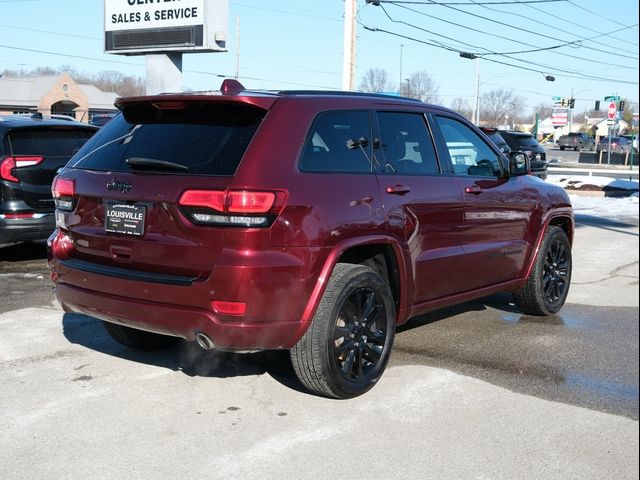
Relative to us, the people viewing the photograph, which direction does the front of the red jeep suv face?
facing away from the viewer and to the right of the viewer

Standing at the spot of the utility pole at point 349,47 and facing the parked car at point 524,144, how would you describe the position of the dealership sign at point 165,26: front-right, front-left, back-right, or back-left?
back-right

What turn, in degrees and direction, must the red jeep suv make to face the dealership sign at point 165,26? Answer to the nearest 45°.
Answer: approximately 45° to its left

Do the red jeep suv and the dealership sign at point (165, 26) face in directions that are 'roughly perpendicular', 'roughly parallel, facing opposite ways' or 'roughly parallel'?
roughly parallel, facing opposite ways

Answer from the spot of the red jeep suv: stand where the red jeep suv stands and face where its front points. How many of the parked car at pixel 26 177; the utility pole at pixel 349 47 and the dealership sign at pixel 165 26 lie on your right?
0

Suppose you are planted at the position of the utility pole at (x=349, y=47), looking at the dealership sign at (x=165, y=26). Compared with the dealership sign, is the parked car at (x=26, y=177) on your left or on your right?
left

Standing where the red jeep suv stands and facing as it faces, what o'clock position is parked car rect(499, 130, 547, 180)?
The parked car is roughly at 11 o'clock from the red jeep suv.

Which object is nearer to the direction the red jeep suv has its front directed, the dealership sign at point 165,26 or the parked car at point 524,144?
the parked car

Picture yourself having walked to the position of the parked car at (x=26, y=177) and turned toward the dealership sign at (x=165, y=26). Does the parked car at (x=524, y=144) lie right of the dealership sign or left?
right

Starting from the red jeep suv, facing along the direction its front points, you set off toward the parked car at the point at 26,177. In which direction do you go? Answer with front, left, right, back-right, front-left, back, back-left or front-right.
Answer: left

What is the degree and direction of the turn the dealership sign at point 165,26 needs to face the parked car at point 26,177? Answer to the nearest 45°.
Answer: approximately 45° to its left

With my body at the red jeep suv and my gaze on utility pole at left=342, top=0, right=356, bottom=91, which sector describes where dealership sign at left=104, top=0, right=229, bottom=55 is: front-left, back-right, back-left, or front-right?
front-left

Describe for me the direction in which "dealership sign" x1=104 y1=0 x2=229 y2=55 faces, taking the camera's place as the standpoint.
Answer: facing the viewer and to the left of the viewer

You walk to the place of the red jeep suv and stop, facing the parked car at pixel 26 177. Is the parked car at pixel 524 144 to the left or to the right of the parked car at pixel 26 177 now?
right

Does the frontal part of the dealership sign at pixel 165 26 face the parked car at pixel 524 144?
no

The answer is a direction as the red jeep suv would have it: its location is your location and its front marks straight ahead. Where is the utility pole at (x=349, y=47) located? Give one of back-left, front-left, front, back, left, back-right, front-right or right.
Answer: front-left

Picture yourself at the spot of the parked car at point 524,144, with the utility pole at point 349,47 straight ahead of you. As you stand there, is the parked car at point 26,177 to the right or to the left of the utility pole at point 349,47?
left

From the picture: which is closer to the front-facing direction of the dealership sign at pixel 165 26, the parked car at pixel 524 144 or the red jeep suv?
the red jeep suv
